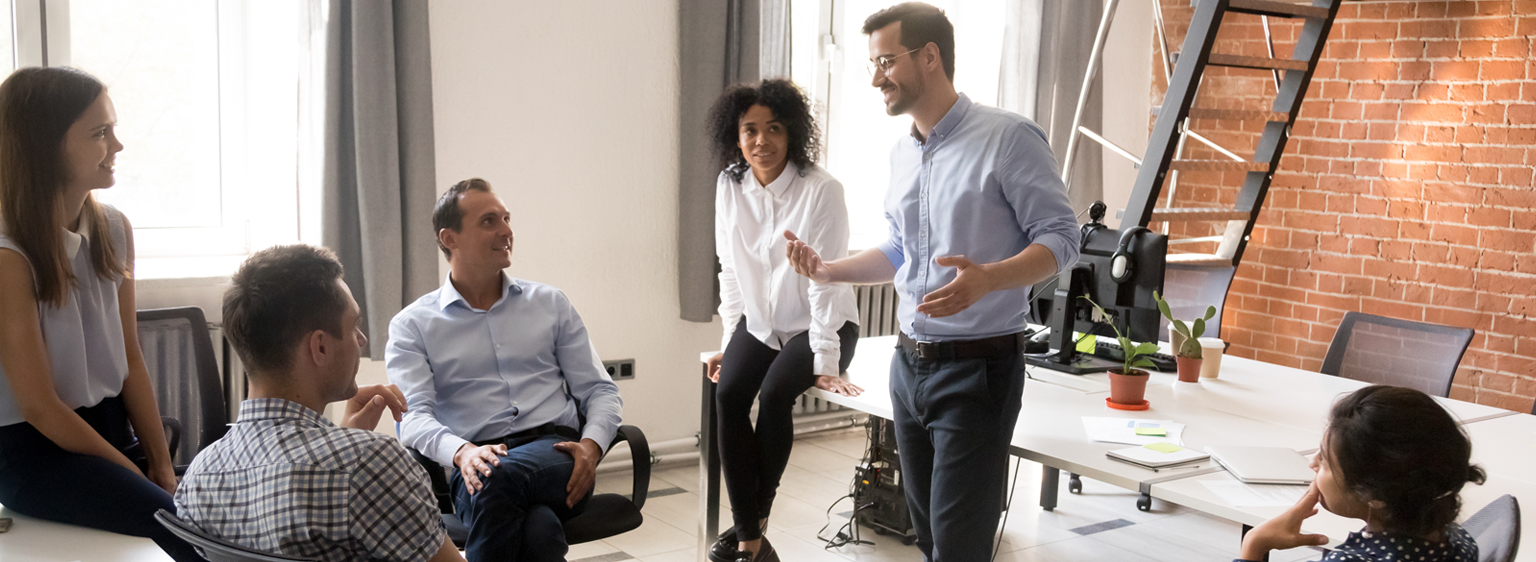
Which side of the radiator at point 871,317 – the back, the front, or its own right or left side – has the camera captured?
front

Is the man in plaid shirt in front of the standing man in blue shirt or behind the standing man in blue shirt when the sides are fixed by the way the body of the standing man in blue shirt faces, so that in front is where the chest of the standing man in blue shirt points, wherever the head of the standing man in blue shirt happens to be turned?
in front

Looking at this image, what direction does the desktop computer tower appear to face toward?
away from the camera

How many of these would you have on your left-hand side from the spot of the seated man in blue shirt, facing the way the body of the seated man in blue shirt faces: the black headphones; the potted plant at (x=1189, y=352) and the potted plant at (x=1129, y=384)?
3

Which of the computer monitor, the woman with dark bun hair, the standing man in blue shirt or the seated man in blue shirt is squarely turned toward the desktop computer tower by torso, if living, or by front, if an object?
the woman with dark bun hair

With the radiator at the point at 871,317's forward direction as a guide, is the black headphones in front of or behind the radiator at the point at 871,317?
in front

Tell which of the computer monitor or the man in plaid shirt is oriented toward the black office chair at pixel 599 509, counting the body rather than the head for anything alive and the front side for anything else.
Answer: the man in plaid shirt

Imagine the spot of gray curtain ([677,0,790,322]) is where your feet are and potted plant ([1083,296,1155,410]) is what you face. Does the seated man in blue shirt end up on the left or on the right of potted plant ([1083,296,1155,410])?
right

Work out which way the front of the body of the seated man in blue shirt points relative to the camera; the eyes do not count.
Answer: toward the camera

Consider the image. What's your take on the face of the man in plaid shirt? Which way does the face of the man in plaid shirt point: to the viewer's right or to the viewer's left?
to the viewer's right

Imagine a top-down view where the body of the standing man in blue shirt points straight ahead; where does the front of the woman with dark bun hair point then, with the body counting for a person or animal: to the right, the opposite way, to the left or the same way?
to the right

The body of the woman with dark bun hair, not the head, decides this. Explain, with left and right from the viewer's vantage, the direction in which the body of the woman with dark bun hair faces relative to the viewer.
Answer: facing away from the viewer and to the left of the viewer

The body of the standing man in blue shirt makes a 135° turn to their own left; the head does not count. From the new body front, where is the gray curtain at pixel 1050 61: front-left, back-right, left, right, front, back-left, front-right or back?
left

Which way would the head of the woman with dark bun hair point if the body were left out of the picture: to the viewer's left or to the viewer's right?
to the viewer's left

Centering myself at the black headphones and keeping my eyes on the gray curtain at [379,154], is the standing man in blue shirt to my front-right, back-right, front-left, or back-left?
front-left

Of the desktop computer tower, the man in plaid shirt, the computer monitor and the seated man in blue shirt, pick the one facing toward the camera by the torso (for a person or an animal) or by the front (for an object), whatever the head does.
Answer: the seated man in blue shirt
